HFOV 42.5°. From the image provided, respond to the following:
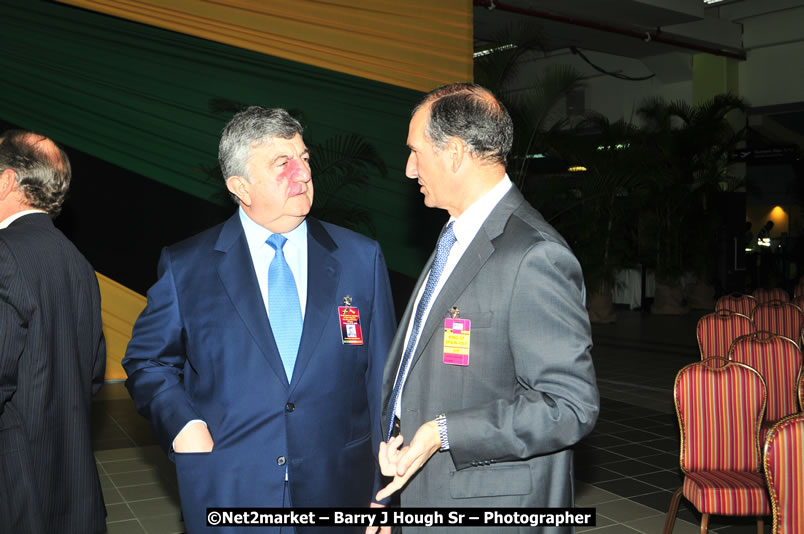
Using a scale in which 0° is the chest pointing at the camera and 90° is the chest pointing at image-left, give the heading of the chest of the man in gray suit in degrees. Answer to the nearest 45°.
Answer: approximately 45°

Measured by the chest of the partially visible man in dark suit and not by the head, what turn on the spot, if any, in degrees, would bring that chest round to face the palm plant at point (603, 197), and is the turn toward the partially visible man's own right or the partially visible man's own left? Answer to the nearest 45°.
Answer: approximately 90° to the partially visible man's own right

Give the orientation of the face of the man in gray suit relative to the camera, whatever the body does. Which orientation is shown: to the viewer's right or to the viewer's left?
to the viewer's left

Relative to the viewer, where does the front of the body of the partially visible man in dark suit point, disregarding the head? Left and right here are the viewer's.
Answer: facing away from the viewer and to the left of the viewer

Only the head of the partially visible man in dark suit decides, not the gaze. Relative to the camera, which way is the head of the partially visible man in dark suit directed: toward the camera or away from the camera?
away from the camera

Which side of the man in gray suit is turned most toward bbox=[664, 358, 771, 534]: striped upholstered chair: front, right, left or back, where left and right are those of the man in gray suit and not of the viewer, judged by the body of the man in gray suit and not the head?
back

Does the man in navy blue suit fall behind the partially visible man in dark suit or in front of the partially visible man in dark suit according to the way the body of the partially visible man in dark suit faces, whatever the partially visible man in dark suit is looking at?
behind

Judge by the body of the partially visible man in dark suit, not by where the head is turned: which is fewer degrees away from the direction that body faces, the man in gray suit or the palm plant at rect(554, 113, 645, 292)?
the palm plant

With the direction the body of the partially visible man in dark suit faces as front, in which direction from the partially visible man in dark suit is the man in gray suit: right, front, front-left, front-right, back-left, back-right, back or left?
back

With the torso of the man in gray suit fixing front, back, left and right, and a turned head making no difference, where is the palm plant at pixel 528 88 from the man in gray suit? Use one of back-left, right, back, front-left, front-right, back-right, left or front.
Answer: back-right
